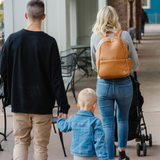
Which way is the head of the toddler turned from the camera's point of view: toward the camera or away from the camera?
away from the camera

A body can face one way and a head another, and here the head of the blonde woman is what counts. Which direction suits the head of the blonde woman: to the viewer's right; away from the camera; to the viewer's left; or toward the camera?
away from the camera

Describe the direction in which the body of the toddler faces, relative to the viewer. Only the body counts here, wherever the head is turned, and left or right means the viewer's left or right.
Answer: facing away from the viewer

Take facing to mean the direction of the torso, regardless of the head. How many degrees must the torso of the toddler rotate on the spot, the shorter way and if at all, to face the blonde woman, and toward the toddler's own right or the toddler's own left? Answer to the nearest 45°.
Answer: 0° — they already face them

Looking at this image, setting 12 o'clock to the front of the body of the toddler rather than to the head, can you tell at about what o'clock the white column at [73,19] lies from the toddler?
The white column is roughly at 12 o'clock from the toddler.

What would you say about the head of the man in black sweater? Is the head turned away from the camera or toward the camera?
away from the camera

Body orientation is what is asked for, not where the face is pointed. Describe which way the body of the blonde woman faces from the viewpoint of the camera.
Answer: away from the camera

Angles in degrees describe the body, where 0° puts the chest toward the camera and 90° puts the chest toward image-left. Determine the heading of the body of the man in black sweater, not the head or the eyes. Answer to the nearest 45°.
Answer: approximately 180°

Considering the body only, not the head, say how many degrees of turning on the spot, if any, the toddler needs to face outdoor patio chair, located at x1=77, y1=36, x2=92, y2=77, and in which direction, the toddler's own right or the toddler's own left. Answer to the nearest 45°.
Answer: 0° — they already face it

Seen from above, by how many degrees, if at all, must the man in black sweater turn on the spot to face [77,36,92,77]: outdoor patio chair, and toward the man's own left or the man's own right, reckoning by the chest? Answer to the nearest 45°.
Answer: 0° — they already face it
